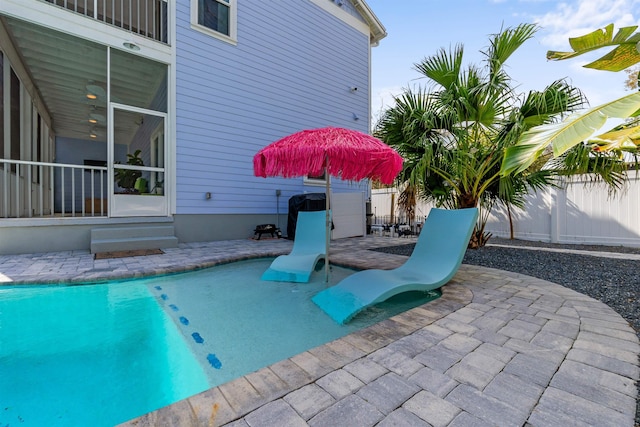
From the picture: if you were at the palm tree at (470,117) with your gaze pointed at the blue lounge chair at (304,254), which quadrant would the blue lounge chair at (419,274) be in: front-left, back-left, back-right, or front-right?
front-left

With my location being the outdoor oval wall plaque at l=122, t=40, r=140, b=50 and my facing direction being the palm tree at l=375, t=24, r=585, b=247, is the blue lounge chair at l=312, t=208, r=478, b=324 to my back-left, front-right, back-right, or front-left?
front-right

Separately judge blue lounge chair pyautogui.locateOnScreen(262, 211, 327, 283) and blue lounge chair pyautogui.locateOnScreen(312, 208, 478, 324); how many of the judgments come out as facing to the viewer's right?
0

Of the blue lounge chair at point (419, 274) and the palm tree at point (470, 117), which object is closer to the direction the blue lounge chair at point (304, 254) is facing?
the blue lounge chair

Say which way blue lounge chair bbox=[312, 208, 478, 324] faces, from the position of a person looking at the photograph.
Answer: facing the viewer and to the left of the viewer

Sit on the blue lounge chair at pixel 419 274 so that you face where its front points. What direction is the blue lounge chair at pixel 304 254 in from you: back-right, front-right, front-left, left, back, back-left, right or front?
right

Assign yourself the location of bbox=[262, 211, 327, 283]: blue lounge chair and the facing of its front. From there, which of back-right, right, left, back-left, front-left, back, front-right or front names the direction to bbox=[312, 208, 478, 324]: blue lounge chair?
left

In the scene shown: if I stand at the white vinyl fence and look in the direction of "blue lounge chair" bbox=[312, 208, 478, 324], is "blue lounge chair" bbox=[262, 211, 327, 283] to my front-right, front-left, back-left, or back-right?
front-right

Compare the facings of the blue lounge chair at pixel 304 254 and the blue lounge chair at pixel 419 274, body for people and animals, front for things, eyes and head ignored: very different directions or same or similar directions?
same or similar directions

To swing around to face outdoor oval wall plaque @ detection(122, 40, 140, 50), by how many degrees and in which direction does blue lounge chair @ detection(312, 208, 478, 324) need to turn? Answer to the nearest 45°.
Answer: approximately 45° to its right

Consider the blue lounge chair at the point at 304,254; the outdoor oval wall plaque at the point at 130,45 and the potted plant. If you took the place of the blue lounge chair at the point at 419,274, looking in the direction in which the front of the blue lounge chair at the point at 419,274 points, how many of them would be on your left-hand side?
0

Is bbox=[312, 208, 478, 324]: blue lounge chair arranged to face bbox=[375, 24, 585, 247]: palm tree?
no

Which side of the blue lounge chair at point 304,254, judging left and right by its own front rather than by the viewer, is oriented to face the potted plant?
right

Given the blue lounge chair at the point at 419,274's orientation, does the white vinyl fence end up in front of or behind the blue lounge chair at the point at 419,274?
behind

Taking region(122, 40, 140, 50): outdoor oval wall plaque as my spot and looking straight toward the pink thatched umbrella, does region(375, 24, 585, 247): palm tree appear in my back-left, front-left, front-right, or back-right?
front-left

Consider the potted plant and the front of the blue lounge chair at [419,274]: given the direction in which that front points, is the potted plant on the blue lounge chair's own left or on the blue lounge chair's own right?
on the blue lounge chair's own right
